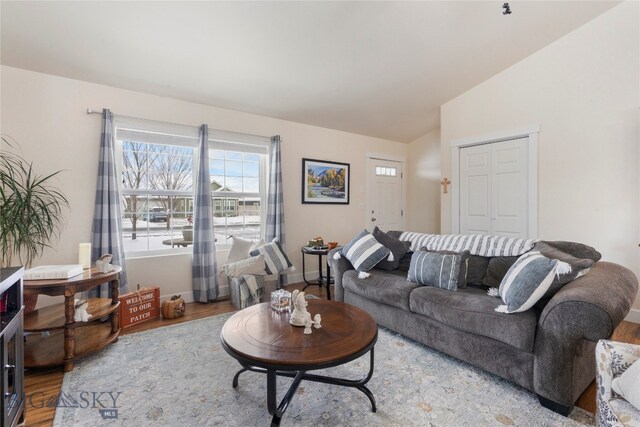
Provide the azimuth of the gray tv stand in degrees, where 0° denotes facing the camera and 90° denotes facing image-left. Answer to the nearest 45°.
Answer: approximately 270°

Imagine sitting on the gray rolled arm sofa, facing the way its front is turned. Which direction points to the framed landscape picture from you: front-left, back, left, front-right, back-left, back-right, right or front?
right

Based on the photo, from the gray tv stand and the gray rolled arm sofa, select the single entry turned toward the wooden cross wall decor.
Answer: the gray tv stand

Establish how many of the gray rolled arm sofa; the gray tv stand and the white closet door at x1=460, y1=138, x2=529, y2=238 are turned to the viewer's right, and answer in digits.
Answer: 1

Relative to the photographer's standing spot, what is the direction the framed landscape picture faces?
facing the viewer and to the right of the viewer

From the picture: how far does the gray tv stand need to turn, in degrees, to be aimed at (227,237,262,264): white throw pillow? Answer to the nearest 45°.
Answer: approximately 45° to its left

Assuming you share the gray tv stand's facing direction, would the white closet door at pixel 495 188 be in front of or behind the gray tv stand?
in front

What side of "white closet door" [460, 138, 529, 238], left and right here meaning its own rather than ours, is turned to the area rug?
front

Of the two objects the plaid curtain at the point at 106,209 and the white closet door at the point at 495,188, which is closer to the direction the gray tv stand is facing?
the white closet door

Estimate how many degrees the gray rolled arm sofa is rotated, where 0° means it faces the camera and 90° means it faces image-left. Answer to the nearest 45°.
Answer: approximately 45°

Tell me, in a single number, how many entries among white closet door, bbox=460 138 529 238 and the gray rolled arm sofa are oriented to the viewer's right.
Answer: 0
